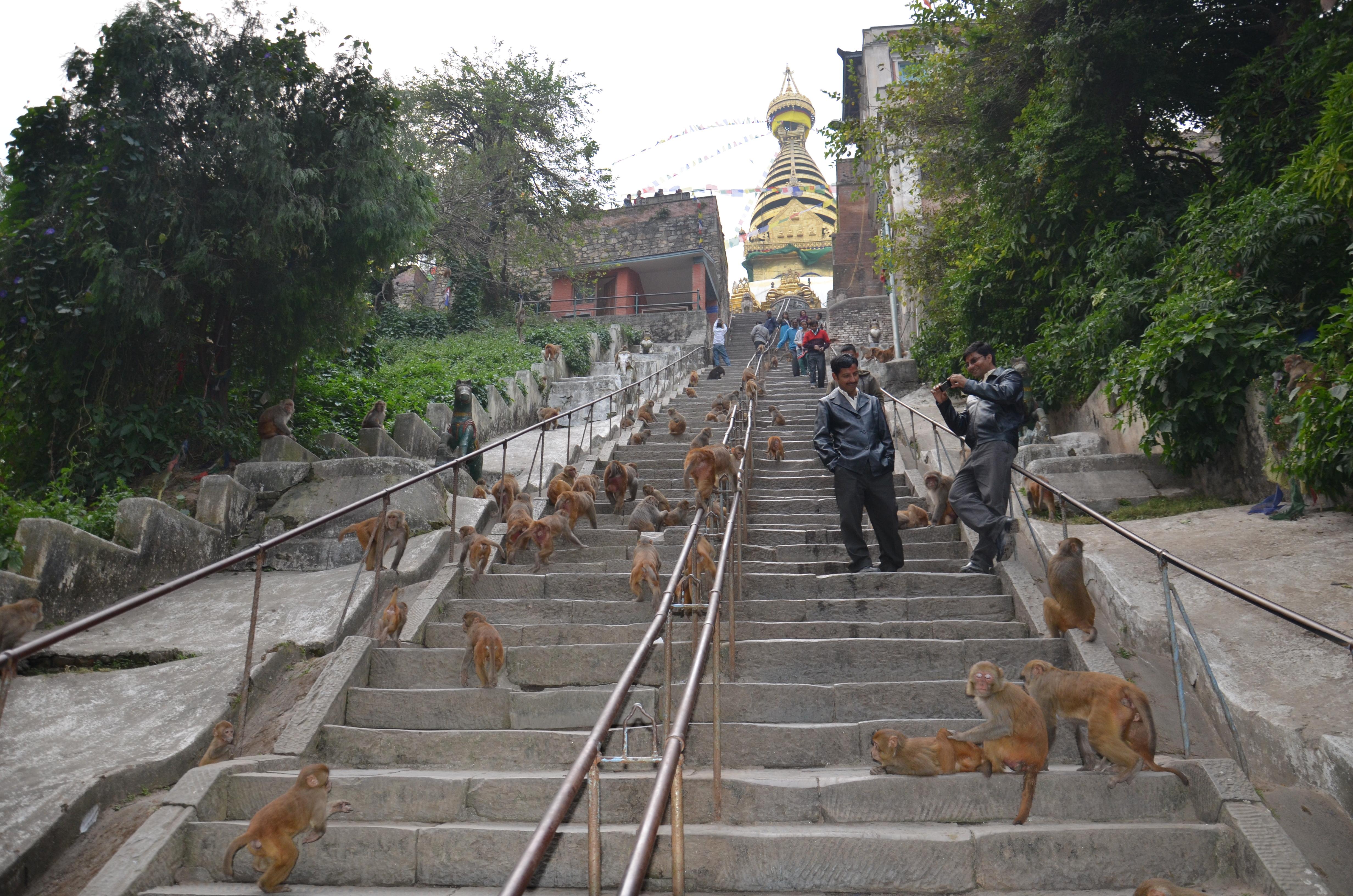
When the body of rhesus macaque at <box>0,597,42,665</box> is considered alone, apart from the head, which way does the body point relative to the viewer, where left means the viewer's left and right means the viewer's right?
facing to the right of the viewer

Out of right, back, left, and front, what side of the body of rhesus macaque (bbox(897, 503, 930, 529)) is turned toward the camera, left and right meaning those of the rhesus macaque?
left

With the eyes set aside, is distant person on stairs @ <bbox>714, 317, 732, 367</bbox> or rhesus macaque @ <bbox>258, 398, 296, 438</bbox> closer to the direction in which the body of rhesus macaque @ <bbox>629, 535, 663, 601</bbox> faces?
the distant person on stairs

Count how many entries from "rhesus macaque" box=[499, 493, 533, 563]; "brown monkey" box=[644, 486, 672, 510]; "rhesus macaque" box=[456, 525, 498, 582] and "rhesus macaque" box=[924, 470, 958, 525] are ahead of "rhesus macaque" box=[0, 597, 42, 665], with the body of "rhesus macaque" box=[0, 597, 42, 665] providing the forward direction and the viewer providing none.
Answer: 4

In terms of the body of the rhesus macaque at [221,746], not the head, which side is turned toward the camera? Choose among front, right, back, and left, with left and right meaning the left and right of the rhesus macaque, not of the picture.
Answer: right

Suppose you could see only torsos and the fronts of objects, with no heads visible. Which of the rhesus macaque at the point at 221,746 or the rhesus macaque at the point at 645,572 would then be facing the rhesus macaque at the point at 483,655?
the rhesus macaque at the point at 221,746

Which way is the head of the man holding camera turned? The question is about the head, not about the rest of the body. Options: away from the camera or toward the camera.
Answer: toward the camera

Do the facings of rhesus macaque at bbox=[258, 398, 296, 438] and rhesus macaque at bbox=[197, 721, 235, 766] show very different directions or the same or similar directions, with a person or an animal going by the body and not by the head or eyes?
same or similar directions

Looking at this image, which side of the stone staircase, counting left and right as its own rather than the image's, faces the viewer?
front

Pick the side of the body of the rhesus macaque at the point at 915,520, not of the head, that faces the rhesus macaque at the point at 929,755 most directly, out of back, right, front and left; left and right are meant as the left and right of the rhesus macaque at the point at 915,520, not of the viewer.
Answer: left

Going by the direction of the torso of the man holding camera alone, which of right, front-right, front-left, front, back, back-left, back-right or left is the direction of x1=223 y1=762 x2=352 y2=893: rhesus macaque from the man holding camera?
front

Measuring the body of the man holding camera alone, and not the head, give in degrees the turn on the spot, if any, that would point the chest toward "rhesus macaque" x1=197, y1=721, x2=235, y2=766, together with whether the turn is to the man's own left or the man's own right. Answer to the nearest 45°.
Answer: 0° — they already face it

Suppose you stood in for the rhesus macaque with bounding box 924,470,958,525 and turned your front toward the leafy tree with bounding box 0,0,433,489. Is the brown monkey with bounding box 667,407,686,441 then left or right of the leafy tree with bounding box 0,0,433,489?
right

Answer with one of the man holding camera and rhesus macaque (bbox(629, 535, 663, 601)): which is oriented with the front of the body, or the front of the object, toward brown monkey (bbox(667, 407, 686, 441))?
the rhesus macaque

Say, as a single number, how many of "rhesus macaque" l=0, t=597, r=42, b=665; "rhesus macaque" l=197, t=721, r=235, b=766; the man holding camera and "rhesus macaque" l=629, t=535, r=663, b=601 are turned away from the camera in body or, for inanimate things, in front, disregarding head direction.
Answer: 1
